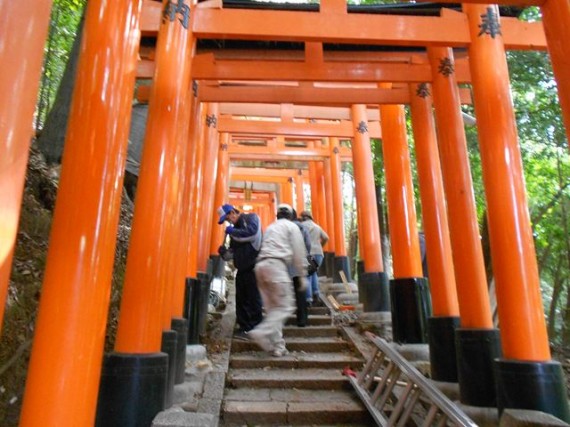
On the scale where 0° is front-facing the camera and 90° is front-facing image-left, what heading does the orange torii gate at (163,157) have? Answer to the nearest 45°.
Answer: approximately 0°

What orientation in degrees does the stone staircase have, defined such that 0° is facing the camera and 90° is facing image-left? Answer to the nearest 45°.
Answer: approximately 0°

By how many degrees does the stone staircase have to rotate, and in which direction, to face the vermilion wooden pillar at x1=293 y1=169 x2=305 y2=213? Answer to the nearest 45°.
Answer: approximately 180°

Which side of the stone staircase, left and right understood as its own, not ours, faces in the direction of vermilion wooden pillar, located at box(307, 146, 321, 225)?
back

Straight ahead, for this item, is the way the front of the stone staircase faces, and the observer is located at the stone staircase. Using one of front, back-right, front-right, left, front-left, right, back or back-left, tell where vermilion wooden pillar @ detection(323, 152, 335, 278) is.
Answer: back

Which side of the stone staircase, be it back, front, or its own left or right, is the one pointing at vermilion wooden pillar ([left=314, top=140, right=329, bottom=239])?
back

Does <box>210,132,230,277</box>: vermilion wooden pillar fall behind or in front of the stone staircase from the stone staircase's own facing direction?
behind
